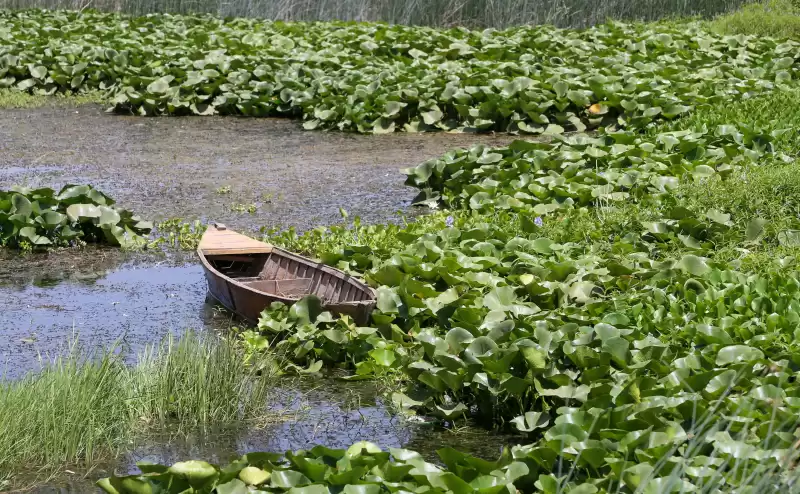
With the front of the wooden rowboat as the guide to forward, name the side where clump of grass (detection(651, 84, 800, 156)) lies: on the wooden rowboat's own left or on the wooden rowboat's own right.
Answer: on the wooden rowboat's own right

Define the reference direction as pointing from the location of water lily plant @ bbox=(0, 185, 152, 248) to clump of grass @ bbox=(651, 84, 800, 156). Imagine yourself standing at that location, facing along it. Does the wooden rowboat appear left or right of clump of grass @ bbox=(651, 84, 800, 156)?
right

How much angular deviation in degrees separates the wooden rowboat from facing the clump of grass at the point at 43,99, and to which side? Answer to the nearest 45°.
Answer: approximately 45° to its right

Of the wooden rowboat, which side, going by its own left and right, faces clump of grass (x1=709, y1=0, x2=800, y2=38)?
right

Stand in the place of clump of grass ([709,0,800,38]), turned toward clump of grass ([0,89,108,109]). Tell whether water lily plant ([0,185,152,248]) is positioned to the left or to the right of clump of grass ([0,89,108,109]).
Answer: left

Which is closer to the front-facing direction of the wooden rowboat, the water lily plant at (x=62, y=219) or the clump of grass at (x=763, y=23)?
the water lily plant

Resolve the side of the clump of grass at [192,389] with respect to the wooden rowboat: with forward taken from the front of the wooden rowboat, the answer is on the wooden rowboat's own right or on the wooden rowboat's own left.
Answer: on the wooden rowboat's own left

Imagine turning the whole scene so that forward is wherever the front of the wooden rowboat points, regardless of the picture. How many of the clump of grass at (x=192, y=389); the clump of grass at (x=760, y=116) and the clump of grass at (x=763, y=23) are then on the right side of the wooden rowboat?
2

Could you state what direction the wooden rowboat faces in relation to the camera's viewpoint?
facing away from the viewer and to the left of the viewer

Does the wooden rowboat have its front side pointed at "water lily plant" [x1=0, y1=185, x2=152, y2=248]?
yes
